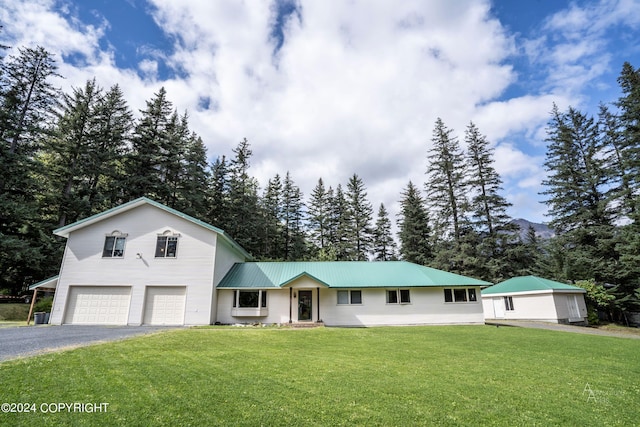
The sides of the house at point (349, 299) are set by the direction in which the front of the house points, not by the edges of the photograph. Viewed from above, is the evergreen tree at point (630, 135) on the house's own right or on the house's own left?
on the house's own left

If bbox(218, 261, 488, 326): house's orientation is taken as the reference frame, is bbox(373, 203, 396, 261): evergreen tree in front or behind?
behind

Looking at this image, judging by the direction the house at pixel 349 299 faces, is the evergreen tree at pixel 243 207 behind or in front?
behind

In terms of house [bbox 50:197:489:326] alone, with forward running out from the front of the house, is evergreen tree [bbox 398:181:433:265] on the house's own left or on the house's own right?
on the house's own left

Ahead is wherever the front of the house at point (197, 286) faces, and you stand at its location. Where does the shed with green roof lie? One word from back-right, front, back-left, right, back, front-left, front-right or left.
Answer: left

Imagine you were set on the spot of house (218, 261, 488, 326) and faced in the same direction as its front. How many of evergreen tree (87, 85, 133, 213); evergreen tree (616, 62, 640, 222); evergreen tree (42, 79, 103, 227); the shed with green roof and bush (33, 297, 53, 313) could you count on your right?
3

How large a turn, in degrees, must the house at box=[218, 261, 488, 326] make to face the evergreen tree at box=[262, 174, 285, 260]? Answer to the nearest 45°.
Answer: approximately 135° to its right

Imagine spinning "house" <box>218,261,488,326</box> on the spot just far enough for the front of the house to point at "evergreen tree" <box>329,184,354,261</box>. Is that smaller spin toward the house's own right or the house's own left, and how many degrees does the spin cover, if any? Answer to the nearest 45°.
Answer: approximately 180°

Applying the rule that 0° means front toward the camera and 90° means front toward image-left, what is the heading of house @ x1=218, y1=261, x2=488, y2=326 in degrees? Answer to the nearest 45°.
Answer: approximately 0°

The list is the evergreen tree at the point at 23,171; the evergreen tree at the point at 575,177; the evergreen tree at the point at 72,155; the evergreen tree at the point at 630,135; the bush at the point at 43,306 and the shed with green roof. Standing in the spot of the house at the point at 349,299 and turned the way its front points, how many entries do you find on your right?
3

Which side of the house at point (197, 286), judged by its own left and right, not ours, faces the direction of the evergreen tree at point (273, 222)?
back

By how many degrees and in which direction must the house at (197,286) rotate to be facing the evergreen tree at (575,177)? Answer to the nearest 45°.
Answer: approximately 90° to its left

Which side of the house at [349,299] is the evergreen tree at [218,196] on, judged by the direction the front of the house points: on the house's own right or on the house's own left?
on the house's own right

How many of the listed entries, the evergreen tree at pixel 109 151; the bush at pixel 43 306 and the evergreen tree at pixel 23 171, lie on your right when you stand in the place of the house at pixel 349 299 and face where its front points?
3

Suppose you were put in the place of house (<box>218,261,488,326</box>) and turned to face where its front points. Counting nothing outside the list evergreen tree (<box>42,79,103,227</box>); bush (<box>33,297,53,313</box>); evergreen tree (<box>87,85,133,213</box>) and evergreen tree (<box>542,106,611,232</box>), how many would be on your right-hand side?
3

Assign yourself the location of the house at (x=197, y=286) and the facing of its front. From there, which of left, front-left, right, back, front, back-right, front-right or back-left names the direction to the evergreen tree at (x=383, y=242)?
back-left
